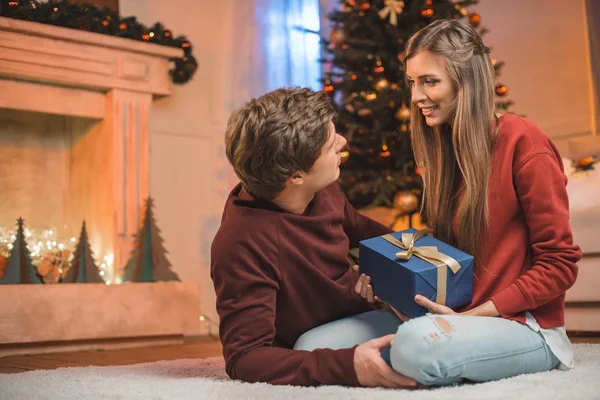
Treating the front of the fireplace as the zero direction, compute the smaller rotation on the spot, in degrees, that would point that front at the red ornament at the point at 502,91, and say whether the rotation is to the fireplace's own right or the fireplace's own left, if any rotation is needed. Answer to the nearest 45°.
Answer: approximately 45° to the fireplace's own left

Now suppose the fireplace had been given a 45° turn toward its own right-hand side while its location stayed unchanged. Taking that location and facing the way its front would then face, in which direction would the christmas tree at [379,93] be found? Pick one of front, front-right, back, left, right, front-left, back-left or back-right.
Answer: left

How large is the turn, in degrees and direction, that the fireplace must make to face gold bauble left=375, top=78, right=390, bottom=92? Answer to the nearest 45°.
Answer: approximately 45° to its left

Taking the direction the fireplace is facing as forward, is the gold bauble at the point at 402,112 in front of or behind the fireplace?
in front

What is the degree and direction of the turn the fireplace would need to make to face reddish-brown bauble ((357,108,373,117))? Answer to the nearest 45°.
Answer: approximately 45° to its left

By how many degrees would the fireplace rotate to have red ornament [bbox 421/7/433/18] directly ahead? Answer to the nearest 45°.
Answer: approximately 45° to its left

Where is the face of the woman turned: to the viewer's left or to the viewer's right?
to the viewer's left

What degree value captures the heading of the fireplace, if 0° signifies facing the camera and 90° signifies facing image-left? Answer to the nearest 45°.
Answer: approximately 315°
